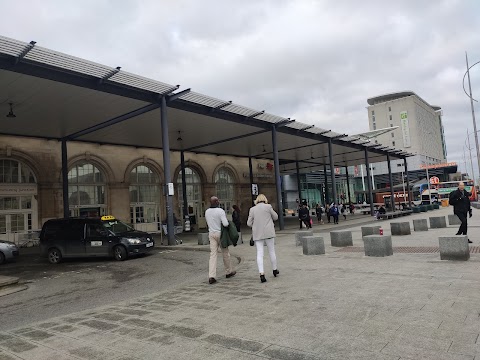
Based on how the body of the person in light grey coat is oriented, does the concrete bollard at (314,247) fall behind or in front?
in front

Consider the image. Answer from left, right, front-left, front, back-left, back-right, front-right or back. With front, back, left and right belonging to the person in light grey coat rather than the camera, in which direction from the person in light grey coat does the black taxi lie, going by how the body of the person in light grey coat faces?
front-left

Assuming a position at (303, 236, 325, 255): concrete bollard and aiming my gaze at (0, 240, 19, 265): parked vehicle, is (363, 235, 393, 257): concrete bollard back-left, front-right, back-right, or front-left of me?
back-left

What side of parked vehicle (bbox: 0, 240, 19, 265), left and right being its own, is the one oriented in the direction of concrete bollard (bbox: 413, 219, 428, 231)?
front

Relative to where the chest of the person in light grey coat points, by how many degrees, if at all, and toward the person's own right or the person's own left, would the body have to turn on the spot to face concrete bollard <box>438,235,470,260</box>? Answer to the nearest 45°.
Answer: approximately 90° to the person's own right

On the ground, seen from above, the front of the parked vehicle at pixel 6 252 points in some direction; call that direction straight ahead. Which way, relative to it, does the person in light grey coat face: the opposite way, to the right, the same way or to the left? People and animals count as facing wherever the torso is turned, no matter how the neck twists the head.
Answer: to the left

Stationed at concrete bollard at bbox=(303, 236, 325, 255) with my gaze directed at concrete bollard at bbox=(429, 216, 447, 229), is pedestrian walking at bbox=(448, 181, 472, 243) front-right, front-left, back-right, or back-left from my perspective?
front-right

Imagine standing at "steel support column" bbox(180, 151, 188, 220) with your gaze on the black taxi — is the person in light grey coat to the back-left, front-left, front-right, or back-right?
front-left

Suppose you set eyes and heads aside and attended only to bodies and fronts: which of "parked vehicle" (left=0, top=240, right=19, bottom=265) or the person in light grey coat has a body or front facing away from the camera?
the person in light grey coat

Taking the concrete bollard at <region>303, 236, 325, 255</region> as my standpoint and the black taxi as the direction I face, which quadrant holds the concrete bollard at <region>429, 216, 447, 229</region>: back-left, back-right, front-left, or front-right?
back-right

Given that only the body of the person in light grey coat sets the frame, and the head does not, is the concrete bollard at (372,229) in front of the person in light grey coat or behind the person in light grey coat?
in front

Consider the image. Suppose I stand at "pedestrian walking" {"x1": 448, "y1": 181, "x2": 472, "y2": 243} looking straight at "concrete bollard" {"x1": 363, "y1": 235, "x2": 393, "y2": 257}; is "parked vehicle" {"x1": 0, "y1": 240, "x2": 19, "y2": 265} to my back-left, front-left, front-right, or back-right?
front-right

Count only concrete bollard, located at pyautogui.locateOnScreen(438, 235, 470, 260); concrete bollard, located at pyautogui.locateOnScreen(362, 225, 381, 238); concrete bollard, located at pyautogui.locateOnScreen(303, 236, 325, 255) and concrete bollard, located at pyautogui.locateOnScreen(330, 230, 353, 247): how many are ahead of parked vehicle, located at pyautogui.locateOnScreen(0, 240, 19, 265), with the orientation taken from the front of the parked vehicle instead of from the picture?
4

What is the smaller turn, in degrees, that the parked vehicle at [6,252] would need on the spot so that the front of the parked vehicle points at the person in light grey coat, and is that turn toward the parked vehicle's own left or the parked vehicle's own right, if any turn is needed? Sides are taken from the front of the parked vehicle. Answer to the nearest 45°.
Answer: approximately 45° to the parked vehicle's own right

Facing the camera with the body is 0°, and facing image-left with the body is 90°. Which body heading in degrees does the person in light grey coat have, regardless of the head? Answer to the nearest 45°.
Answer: approximately 180°

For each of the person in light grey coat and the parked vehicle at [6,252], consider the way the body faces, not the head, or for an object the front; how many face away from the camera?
1
